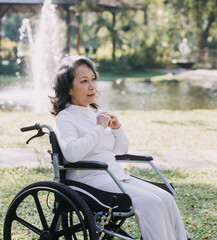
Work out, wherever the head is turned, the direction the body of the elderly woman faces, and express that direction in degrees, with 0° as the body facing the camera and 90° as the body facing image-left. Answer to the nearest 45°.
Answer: approximately 315°
